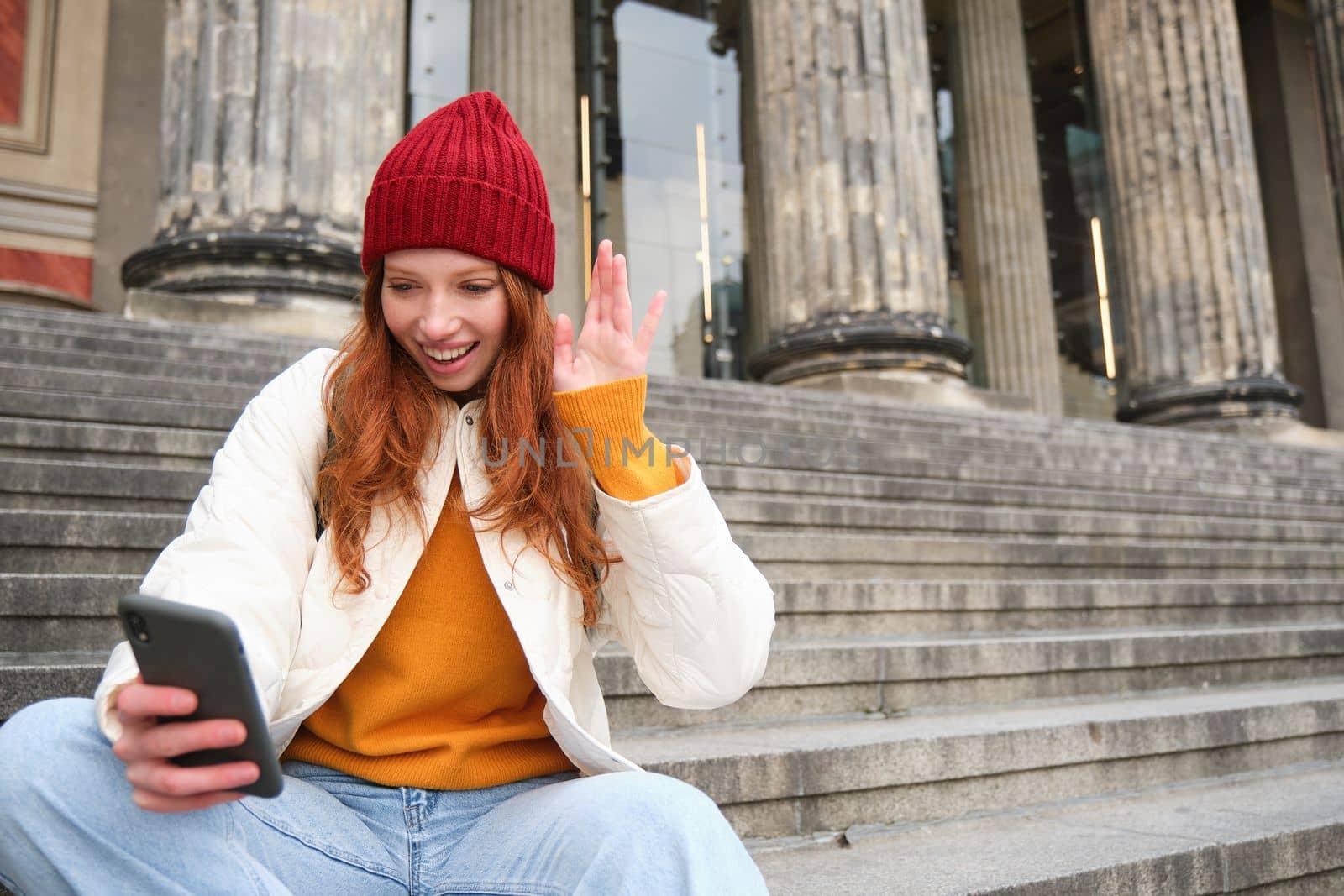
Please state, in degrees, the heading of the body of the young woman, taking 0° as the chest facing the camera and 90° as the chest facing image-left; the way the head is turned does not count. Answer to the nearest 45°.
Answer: approximately 0°

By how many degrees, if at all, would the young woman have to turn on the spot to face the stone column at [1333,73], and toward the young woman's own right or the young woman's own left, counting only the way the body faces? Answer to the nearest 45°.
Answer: approximately 135° to the young woman's own left

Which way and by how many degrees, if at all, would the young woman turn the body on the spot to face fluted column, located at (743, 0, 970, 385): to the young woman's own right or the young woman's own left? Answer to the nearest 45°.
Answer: approximately 135° to the young woman's own left

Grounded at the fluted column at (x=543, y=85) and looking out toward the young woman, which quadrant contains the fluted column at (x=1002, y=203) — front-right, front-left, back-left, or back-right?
back-left

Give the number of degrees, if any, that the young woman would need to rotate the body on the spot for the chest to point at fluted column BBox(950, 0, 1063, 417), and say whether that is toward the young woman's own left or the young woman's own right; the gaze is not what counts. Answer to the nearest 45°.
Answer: approximately 135° to the young woman's own left

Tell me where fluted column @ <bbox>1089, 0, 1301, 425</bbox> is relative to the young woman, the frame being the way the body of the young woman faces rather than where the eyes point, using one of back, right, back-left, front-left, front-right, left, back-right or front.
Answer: back-left

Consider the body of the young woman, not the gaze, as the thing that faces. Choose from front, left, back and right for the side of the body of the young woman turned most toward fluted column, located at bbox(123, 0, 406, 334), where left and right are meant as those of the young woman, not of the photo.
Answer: back

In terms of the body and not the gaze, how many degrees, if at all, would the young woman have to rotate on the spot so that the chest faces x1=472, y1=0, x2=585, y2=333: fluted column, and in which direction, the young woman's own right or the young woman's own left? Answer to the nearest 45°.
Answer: approximately 180°

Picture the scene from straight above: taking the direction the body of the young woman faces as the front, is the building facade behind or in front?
behind
